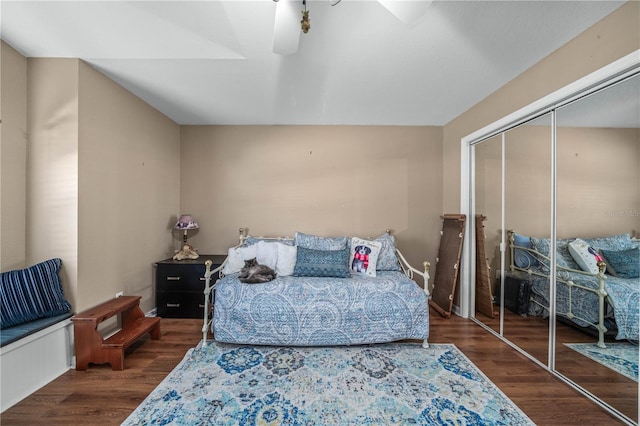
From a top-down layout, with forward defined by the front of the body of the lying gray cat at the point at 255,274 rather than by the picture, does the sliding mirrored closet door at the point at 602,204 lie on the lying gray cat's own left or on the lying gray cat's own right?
on the lying gray cat's own left

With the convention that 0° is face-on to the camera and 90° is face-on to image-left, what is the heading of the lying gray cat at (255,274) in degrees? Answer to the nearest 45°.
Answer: approximately 45°

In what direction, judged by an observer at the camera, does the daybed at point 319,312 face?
facing the viewer

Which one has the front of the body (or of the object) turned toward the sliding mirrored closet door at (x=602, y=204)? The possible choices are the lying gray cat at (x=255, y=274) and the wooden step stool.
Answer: the wooden step stool

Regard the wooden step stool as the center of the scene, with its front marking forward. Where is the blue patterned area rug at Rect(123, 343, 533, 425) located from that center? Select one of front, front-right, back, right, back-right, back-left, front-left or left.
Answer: front

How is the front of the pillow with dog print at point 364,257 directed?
toward the camera

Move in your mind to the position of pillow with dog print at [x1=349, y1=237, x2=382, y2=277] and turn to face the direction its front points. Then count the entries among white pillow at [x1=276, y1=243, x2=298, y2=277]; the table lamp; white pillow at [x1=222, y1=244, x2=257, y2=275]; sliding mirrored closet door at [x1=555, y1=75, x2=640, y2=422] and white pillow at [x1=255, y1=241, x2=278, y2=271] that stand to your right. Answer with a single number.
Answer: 4

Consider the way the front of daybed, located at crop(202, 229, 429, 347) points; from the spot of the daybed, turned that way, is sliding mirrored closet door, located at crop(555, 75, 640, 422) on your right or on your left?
on your left

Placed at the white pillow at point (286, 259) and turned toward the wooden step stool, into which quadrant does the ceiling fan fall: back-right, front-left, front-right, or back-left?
front-left

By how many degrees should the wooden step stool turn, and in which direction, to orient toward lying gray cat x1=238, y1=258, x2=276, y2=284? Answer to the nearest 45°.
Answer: approximately 45° to its left

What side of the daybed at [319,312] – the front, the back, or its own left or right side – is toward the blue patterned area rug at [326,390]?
front

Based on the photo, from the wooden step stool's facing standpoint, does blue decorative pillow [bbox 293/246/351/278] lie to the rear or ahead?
ahead

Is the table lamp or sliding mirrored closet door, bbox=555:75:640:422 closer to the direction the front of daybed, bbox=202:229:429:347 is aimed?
the sliding mirrored closet door

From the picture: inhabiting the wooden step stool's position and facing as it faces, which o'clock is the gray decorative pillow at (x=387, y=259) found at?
The gray decorative pillow is roughly at 11 o'clock from the wooden step stool.

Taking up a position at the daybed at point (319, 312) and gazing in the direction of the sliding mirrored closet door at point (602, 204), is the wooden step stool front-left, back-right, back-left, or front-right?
back-right

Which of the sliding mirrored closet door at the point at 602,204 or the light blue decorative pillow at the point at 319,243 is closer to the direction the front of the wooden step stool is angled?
the sliding mirrored closet door

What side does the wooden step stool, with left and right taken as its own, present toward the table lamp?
left
